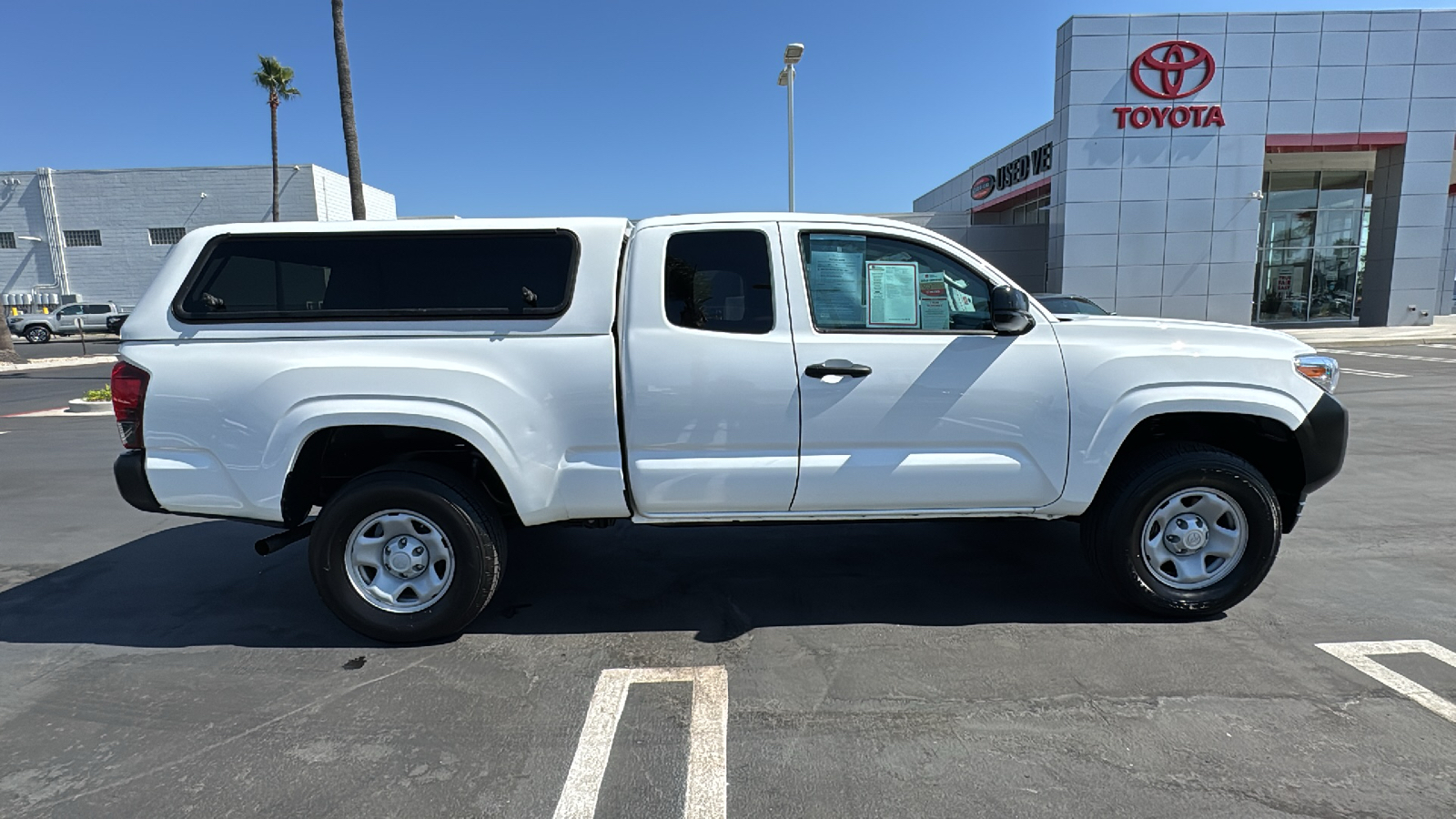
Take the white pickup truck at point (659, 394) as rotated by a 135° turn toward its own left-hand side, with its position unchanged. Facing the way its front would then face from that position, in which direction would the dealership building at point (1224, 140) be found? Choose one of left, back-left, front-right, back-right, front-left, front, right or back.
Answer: right

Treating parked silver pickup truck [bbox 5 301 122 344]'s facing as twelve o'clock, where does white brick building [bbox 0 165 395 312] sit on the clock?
The white brick building is roughly at 4 o'clock from the parked silver pickup truck.

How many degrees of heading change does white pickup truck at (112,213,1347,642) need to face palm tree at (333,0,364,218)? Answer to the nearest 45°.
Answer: approximately 135° to its left

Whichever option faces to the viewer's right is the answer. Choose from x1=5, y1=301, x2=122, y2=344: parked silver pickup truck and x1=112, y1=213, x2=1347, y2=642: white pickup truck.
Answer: the white pickup truck

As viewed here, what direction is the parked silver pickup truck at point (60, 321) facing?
to the viewer's left

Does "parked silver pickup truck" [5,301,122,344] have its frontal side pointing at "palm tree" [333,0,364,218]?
no

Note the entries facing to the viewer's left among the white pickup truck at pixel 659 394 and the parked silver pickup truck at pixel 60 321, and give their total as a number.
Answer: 1

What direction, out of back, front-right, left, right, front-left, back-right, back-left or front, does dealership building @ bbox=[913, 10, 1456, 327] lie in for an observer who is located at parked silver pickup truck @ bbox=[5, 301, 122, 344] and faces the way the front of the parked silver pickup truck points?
back-left

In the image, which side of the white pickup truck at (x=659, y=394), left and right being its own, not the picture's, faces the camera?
right

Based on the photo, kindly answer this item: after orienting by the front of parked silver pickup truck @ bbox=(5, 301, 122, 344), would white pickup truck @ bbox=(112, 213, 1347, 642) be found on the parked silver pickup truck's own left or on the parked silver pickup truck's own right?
on the parked silver pickup truck's own left

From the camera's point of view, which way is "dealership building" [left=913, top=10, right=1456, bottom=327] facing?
toward the camera
